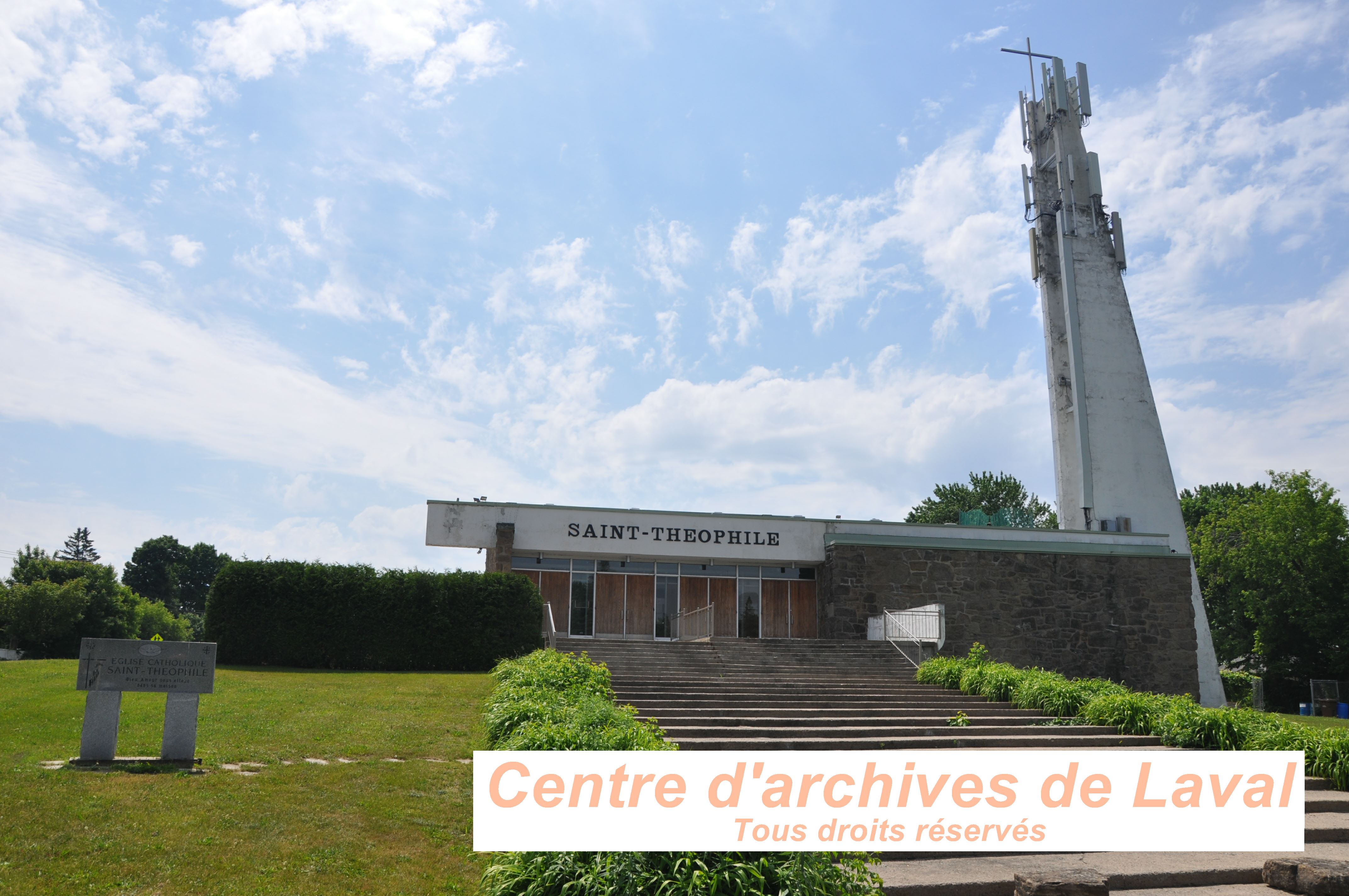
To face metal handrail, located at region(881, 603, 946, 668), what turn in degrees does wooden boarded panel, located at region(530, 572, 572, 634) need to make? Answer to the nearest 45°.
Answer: approximately 45° to its left

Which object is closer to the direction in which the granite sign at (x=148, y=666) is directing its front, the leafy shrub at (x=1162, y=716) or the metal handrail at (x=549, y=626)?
the leafy shrub

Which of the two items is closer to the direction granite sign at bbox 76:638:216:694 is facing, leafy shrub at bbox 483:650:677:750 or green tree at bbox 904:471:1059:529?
the leafy shrub

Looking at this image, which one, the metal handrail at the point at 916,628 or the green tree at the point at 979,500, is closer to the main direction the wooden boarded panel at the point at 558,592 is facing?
the metal handrail

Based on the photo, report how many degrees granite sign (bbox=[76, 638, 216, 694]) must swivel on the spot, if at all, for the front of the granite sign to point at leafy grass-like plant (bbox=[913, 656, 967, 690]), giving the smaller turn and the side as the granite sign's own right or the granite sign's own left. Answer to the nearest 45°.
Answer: approximately 90° to the granite sign's own left

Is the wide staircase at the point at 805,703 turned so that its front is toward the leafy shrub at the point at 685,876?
yes
